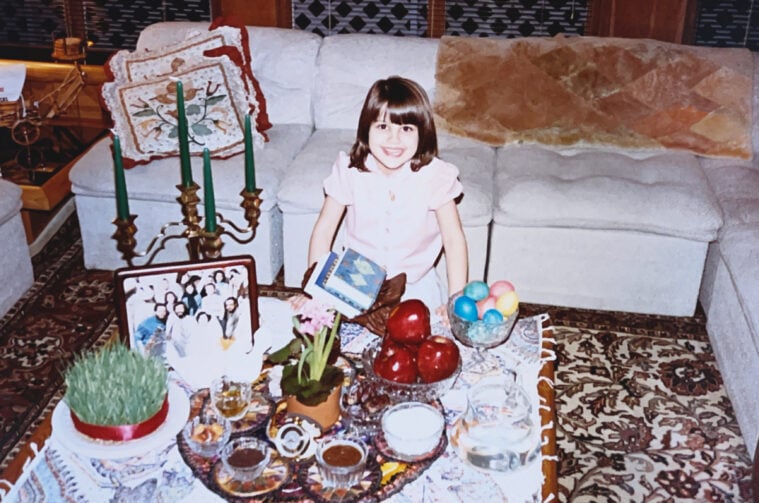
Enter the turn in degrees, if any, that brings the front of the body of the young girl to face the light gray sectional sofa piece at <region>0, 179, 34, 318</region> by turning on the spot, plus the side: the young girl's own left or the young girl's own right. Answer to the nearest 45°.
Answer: approximately 135° to the young girl's own right

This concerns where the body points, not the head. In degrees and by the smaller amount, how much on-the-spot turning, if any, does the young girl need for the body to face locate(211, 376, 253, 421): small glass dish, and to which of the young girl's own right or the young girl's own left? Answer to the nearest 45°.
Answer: approximately 45° to the young girl's own right

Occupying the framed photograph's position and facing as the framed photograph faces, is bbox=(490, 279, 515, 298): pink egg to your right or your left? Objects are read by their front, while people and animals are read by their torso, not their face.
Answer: on your left

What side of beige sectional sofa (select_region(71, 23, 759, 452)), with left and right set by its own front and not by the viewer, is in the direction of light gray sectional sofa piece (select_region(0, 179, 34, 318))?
right

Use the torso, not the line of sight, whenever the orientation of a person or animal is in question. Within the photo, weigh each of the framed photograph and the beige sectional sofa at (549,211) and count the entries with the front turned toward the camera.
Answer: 2

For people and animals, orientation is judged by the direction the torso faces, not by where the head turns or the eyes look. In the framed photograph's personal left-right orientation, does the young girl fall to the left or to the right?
on its left

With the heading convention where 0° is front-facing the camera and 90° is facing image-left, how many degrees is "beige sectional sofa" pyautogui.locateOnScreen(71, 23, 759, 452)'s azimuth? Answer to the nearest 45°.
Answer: approximately 0°

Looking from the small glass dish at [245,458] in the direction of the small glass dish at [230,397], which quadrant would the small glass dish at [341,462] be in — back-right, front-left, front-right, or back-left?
back-right
